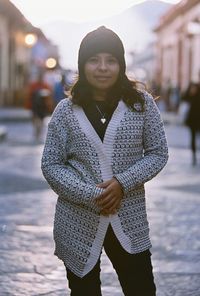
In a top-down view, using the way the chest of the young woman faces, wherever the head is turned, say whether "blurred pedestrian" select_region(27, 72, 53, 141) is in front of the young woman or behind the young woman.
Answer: behind

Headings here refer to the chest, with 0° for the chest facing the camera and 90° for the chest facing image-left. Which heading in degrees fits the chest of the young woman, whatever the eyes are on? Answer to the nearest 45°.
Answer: approximately 0°

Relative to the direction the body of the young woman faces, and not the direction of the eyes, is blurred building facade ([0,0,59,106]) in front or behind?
behind

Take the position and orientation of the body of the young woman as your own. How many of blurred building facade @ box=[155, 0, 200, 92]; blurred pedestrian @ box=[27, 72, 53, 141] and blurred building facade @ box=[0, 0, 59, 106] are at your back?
3

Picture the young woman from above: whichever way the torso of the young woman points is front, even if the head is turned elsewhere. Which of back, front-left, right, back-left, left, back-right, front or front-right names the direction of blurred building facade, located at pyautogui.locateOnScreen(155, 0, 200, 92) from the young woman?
back
